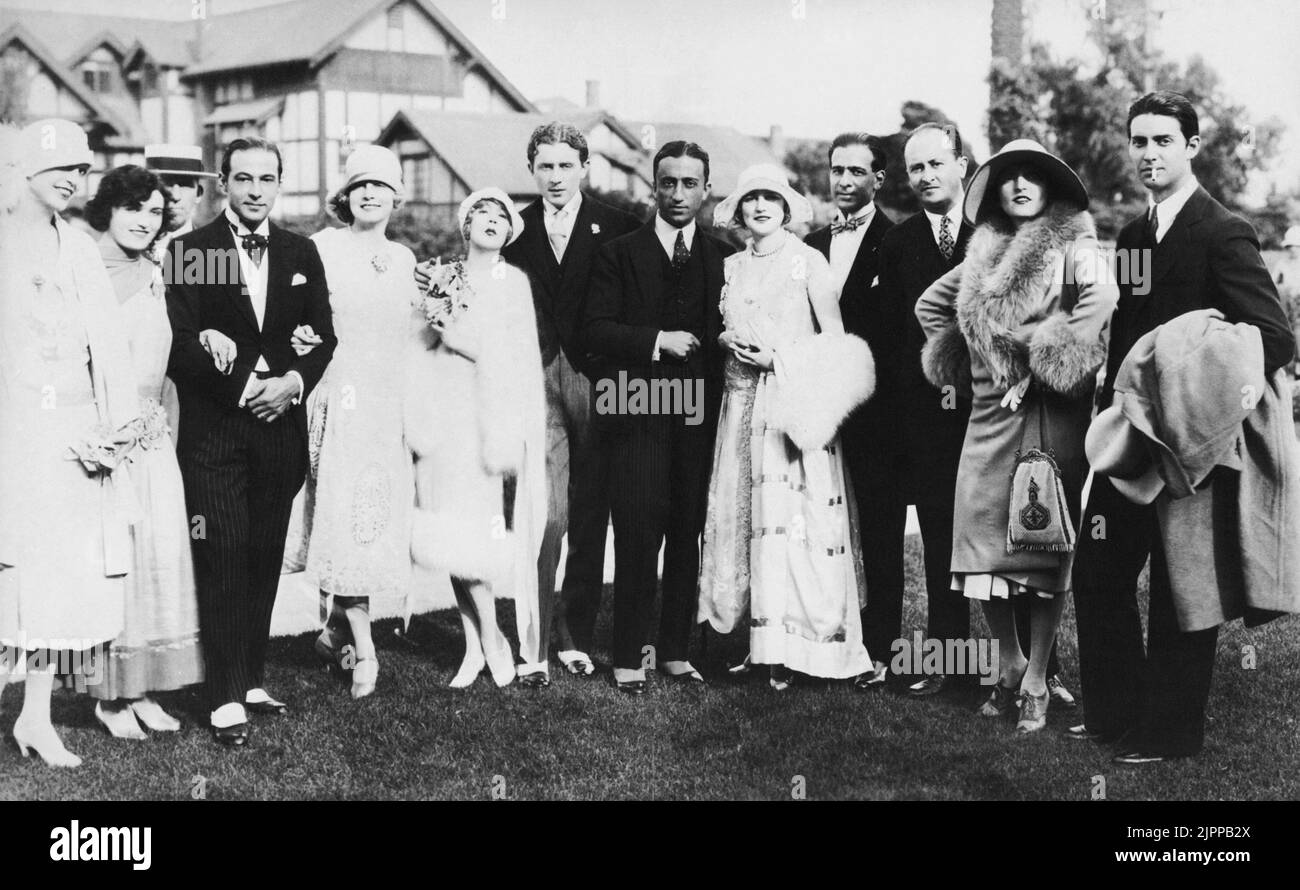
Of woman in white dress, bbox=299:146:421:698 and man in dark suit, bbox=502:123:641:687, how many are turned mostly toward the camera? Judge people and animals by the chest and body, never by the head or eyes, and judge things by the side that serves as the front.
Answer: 2

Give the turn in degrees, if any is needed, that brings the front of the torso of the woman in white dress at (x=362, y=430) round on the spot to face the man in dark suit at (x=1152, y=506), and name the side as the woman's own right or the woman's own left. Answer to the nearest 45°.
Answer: approximately 45° to the woman's own left

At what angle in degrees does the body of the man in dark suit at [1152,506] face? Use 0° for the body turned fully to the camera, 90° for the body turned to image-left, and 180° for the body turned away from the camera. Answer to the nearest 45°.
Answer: approximately 45°

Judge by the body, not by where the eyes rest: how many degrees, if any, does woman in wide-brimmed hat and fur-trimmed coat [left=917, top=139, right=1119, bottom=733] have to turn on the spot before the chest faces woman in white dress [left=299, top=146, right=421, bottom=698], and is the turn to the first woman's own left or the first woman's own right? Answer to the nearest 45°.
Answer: approximately 90° to the first woman's own right

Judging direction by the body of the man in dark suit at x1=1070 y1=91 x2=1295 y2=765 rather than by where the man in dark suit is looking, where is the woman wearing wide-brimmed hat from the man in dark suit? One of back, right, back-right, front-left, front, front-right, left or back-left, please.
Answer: front-right

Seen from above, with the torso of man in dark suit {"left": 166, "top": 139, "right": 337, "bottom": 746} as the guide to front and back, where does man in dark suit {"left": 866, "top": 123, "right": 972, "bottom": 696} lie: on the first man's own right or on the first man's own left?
on the first man's own left

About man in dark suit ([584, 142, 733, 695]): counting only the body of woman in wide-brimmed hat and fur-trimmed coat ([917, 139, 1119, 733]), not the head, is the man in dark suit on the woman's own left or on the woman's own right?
on the woman's own right

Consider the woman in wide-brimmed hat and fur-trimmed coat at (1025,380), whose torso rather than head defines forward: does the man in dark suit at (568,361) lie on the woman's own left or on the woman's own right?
on the woman's own right

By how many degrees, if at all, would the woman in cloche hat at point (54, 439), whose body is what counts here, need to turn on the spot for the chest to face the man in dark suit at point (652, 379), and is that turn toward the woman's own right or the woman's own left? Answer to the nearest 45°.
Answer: approximately 45° to the woman's own left

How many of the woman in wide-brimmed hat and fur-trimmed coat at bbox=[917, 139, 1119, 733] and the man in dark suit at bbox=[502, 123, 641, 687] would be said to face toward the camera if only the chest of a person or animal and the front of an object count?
2

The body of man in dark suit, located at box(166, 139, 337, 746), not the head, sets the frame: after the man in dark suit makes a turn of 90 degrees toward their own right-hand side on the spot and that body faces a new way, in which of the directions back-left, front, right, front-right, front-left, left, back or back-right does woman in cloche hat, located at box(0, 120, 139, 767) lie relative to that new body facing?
front

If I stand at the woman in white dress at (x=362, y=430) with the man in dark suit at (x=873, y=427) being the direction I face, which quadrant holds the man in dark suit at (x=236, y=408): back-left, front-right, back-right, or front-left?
back-right

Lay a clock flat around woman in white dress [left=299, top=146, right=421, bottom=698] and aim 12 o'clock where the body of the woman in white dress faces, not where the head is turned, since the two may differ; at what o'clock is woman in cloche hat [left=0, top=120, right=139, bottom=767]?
The woman in cloche hat is roughly at 2 o'clock from the woman in white dress.
